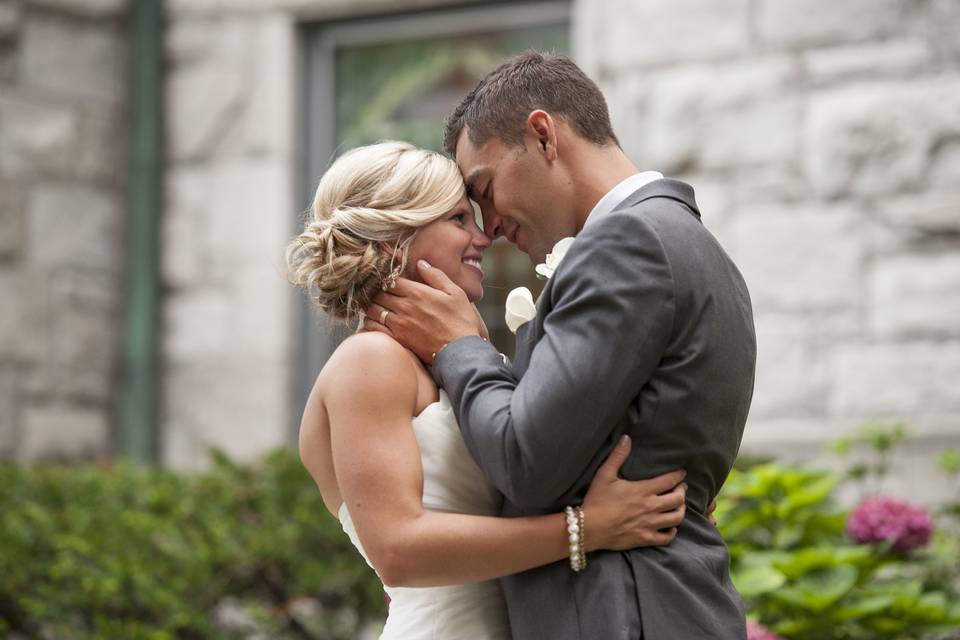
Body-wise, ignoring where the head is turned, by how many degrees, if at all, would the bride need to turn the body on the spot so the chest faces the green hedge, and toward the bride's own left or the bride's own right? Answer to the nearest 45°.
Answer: approximately 135° to the bride's own left

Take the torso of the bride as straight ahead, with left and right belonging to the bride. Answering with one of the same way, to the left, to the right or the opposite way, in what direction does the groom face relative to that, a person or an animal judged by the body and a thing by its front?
the opposite way

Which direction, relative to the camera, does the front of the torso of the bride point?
to the viewer's right

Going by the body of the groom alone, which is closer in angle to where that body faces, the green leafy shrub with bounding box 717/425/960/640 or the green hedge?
the green hedge

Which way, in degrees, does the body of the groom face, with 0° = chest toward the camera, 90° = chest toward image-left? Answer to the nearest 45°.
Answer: approximately 90°

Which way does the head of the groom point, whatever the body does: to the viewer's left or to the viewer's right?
to the viewer's left

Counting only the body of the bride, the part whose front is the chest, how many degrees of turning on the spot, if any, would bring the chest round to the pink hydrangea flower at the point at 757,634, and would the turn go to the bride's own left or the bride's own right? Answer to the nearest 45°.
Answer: approximately 45° to the bride's own left

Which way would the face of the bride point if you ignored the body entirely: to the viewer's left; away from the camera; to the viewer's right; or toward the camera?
to the viewer's right

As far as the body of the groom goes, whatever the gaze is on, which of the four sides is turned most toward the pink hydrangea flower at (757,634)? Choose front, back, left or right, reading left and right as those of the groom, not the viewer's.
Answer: right
